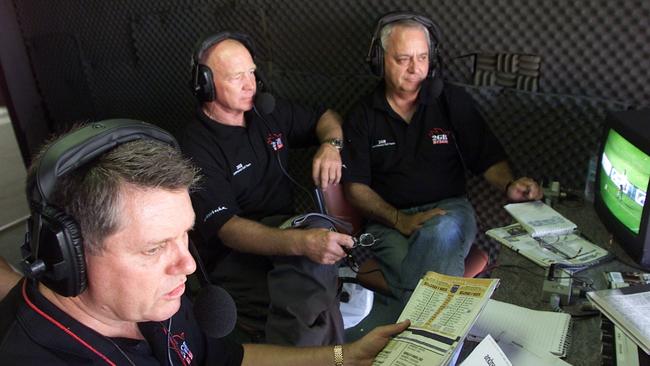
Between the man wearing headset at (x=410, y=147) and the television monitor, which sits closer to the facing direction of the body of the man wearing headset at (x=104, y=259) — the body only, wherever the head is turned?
the television monitor

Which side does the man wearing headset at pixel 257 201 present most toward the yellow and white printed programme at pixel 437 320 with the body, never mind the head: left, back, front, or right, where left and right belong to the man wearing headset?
front

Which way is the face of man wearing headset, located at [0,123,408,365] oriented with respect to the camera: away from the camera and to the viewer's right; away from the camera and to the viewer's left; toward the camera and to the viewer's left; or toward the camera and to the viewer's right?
toward the camera and to the viewer's right

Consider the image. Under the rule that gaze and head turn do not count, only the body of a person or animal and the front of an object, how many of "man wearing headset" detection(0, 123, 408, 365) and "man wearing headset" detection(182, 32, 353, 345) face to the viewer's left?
0

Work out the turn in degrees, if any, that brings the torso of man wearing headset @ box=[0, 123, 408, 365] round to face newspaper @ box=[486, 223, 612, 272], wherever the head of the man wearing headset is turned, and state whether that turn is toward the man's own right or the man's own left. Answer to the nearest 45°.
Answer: approximately 45° to the man's own left

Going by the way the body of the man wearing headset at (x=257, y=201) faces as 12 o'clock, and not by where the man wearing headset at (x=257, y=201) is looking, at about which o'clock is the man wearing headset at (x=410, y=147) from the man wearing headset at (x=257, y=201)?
the man wearing headset at (x=410, y=147) is roughly at 10 o'clock from the man wearing headset at (x=257, y=201).

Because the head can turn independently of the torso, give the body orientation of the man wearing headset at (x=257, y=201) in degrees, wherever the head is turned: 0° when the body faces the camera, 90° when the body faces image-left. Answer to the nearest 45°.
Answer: approximately 315°

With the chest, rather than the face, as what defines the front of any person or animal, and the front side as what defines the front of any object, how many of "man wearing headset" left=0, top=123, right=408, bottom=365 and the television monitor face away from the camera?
0

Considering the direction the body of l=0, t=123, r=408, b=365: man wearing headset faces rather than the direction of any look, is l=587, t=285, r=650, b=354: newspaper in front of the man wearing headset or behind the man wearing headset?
in front

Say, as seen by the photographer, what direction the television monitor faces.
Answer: facing the viewer and to the left of the viewer
